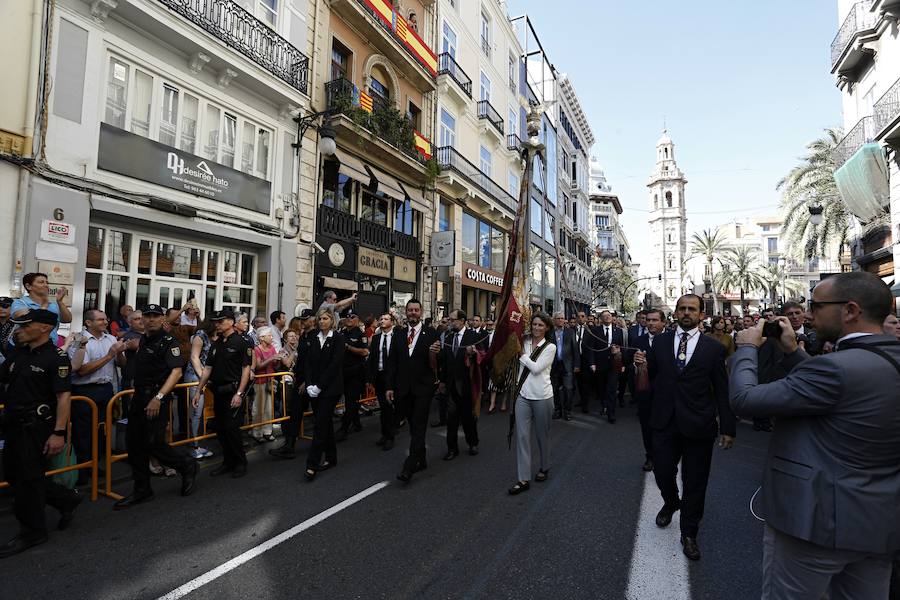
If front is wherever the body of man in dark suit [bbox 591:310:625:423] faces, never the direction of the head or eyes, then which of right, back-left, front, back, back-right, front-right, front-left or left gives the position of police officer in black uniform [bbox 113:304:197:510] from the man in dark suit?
front-right

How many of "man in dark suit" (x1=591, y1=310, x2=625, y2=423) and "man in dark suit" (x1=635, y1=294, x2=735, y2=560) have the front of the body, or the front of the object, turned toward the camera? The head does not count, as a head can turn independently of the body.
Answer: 2

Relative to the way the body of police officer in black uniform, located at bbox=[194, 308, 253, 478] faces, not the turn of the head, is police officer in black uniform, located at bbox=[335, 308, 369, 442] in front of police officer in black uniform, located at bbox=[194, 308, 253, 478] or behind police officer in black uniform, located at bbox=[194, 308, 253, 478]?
behind

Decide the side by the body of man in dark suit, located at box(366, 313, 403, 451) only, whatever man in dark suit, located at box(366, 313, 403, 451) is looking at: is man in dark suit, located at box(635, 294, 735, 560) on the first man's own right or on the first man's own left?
on the first man's own left

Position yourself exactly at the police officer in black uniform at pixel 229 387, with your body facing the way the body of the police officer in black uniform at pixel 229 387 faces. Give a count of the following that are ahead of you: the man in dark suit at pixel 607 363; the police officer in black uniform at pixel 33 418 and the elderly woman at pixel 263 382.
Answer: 1

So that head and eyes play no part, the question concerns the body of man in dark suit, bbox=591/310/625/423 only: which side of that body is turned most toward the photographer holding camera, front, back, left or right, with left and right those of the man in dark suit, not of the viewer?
front

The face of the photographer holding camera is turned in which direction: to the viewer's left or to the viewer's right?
to the viewer's left

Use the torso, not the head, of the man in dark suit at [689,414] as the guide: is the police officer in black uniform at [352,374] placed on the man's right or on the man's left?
on the man's right
